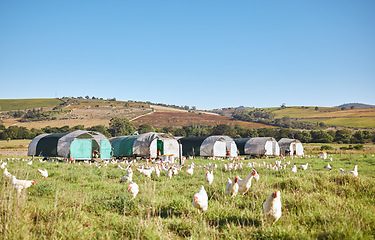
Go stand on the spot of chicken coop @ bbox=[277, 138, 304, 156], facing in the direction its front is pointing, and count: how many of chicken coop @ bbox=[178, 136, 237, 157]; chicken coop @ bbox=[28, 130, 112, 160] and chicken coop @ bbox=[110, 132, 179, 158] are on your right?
3

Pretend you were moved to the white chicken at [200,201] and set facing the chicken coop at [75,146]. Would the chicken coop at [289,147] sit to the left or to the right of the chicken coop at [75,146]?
right

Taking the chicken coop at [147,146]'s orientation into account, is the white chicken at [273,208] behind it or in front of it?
in front

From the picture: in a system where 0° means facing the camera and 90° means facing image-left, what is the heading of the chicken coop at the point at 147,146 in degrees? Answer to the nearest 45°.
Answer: approximately 315°

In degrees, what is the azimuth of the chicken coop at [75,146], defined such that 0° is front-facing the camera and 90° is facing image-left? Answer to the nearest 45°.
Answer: approximately 315°

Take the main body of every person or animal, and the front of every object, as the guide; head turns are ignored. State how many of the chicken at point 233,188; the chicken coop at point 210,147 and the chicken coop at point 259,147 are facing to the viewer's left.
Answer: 0

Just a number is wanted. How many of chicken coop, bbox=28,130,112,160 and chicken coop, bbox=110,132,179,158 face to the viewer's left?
0

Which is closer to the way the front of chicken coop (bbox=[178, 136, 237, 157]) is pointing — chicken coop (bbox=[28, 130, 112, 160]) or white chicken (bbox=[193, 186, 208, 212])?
the white chicken

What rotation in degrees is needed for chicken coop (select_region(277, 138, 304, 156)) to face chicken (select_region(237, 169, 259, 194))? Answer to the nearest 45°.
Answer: approximately 45° to its right

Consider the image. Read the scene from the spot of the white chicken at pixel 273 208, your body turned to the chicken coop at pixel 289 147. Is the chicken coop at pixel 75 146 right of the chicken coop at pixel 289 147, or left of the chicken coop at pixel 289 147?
left

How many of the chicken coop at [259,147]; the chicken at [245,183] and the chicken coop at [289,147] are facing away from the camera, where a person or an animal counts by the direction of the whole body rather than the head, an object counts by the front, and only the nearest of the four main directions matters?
0

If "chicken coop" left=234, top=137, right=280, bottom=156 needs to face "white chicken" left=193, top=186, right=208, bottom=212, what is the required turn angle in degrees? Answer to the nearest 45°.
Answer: approximately 45° to its right

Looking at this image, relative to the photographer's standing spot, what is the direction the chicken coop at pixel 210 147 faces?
facing the viewer and to the right of the viewer
